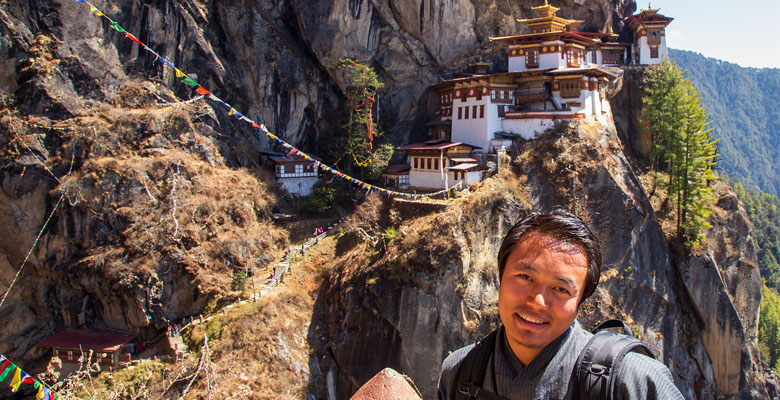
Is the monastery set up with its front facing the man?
yes

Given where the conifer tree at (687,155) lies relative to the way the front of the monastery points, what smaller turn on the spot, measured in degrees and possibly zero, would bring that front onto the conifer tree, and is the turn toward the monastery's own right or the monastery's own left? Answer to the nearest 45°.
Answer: approximately 90° to the monastery's own left

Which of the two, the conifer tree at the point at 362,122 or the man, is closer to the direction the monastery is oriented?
the man

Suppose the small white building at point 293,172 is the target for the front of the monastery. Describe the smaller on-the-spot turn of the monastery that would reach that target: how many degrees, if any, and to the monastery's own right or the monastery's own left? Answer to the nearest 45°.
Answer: approximately 90° to the monastery's own right

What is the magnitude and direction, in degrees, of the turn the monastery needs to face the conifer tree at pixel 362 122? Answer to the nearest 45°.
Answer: approximately 90° to its right

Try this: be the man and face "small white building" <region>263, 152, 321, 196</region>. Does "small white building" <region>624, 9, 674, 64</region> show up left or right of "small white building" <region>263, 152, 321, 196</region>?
right

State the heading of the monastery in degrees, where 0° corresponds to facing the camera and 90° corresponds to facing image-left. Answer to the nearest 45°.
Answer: approximately 0°

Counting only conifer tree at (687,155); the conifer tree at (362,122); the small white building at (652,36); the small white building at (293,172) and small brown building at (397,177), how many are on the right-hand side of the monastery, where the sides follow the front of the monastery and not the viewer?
3
